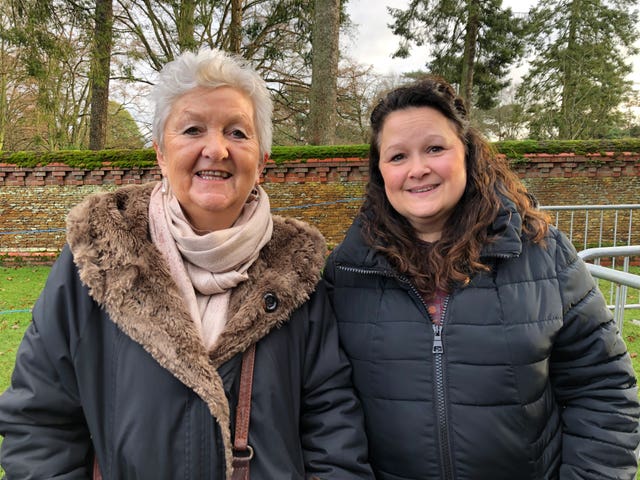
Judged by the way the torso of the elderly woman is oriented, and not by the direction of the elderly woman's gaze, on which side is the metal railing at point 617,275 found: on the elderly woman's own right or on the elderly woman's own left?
on the elderly woman's own left

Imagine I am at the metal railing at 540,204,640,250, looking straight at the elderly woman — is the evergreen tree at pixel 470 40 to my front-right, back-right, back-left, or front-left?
back-right

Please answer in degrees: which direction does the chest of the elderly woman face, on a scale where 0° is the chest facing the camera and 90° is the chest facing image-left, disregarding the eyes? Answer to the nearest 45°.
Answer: approximately 0°

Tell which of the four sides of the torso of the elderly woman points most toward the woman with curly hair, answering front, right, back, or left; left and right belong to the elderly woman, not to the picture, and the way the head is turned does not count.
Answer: left

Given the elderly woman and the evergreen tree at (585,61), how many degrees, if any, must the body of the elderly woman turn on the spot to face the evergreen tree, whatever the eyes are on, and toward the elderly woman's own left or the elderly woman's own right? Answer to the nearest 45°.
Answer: approximately 135° to the elderly woman's own left

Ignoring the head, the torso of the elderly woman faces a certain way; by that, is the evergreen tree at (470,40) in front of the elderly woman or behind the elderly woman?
behind
